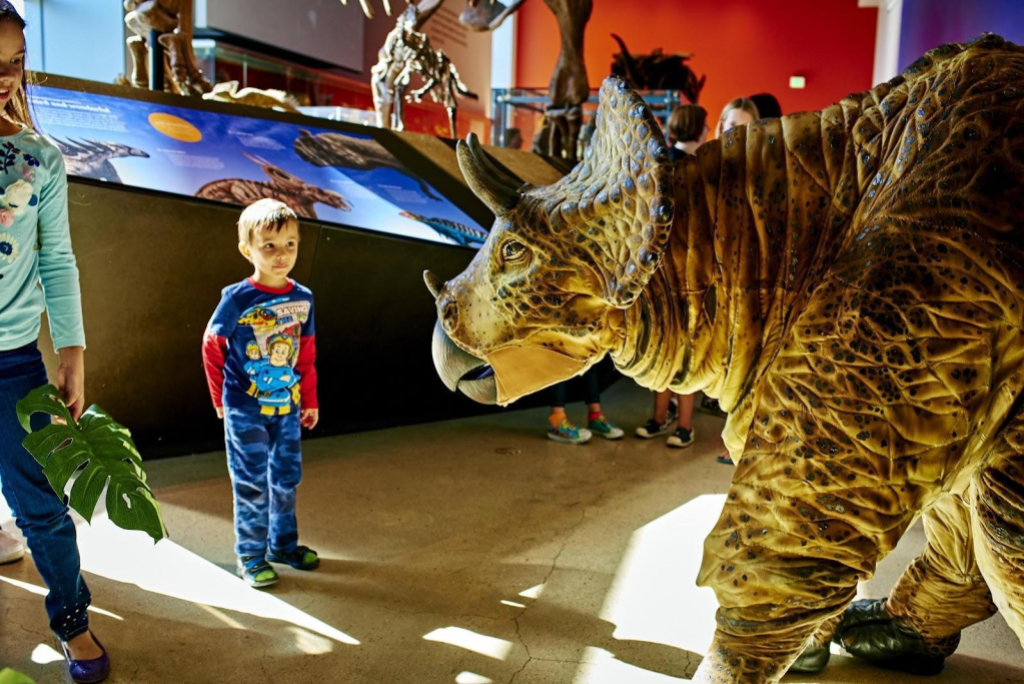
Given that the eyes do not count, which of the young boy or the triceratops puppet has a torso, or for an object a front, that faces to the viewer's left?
the triceratops puppet

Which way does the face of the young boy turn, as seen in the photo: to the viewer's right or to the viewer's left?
to the viewer's right

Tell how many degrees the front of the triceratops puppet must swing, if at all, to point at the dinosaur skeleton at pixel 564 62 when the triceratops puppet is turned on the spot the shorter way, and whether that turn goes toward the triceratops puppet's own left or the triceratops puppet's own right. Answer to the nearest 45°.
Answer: approximately 90° to the triceratops puppet's own right

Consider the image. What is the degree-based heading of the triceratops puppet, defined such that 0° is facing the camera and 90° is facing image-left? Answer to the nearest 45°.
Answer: approximately 90°

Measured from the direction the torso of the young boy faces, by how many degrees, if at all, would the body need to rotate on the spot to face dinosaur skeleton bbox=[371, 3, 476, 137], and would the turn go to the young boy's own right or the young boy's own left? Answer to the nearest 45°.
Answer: approximately 135° to the young boy's own left

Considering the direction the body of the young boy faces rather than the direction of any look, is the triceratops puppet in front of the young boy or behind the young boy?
in front

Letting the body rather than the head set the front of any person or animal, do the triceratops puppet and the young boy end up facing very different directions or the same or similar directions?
very different directions

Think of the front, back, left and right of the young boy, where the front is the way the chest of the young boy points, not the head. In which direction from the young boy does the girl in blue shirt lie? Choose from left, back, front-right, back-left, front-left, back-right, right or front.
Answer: right

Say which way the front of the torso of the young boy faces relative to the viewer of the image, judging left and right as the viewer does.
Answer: facing the viewer and to the right of the viewer

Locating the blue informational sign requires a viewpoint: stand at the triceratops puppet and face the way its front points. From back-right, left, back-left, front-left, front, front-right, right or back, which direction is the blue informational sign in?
front-right
